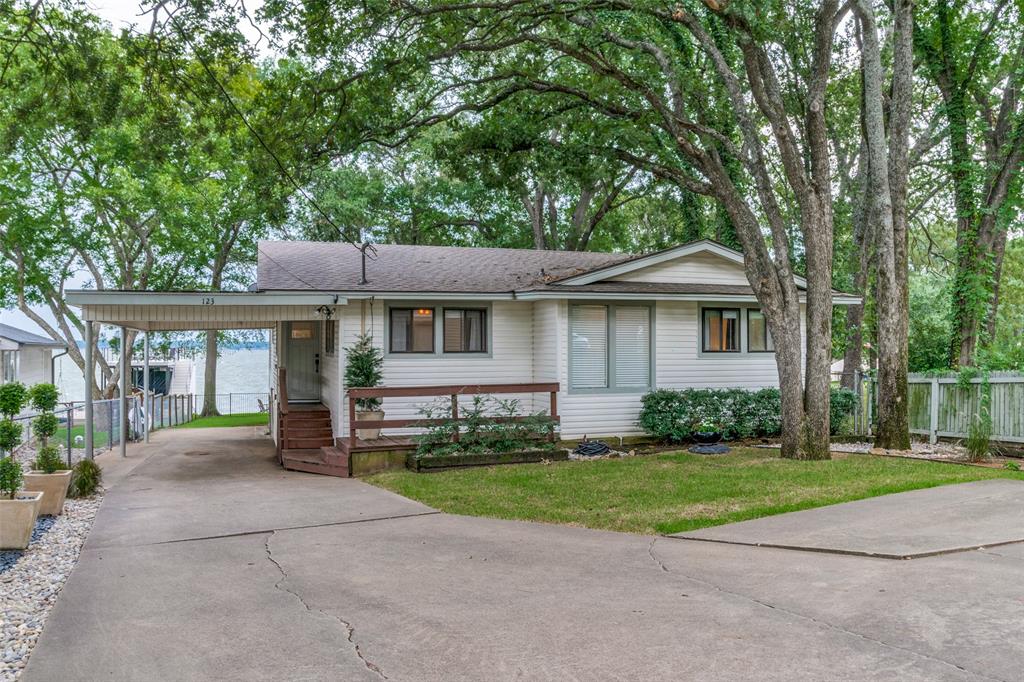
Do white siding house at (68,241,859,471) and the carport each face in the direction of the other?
no

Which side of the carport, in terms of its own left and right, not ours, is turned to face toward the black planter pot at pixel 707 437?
left

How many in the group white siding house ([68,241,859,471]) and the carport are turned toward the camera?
2

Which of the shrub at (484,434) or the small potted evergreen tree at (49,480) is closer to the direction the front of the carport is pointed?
the small potted evergreen tree

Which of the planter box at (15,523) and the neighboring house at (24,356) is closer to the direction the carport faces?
the planter box

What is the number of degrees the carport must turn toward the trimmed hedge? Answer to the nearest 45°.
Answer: approximately 90° to its left

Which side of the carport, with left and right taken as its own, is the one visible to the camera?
front

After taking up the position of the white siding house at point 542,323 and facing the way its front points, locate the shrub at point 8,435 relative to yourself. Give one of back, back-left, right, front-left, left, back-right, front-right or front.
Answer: front-right

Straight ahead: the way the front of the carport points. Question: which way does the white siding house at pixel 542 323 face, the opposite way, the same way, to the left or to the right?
the same way
